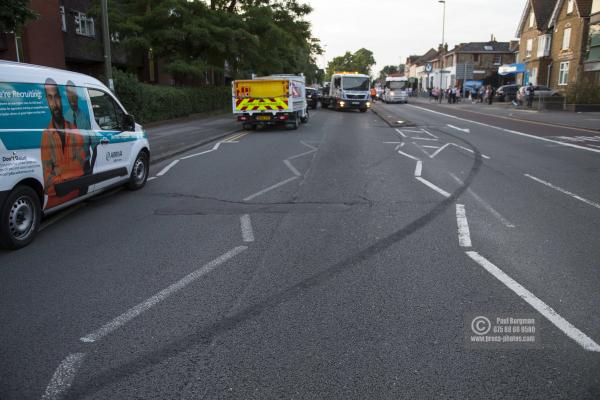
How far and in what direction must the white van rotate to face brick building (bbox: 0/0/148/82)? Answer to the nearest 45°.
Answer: approximately 45° to its left

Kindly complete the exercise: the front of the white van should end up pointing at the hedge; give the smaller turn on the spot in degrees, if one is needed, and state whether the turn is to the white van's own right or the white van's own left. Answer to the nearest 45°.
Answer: approximately 45° to the white van's own left

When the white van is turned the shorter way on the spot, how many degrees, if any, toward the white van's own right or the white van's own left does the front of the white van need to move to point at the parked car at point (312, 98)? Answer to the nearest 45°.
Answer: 0° — it already faces it

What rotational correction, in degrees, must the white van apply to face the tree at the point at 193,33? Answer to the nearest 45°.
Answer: approximately 45° to its left

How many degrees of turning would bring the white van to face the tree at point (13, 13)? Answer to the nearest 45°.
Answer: approximately 45° to its left

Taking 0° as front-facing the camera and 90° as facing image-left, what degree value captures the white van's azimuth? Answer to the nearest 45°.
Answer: approximately 225°
